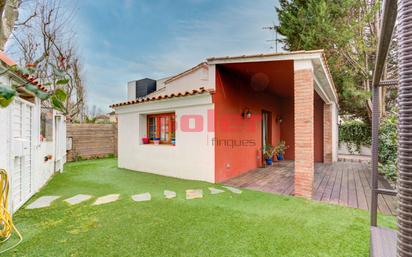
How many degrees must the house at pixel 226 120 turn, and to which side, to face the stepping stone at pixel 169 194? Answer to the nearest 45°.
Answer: approximately 90° to its right

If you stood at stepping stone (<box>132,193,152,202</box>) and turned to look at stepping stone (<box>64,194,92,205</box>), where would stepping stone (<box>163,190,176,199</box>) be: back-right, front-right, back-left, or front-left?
back-right

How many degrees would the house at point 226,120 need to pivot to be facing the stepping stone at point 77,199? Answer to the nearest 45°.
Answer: approximately 90° to its right

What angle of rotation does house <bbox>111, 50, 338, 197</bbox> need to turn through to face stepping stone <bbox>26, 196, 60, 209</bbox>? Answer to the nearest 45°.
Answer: approximately 90° to its right

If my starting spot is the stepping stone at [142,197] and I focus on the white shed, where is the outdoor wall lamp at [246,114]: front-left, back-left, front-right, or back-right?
back-right

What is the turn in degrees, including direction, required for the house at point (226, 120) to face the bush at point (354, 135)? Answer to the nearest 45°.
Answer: approximately 90° to its left

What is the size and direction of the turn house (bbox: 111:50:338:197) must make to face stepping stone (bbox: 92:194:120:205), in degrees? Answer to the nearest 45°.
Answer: approximately 90° to its right

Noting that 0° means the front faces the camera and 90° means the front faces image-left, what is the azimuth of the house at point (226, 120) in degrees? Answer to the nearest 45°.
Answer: approximately 315°
